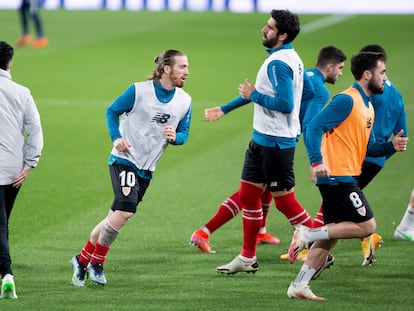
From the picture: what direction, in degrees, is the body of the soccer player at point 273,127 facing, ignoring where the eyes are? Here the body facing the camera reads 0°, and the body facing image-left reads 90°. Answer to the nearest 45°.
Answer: approximately 90°

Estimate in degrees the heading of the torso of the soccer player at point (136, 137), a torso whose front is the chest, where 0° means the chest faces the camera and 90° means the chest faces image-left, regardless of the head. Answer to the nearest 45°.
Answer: approximately 315°
